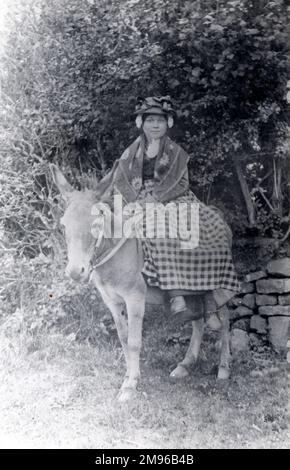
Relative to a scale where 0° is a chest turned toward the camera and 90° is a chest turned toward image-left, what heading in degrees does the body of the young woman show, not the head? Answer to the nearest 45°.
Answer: approximately 0°

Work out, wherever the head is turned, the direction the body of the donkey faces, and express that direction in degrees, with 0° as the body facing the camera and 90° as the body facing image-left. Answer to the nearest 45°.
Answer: approximately 45°
